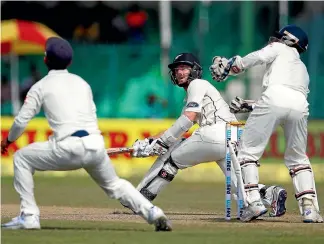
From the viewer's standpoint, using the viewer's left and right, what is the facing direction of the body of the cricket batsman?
facing to the left of the viewer

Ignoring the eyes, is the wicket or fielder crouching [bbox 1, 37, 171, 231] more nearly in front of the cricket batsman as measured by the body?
the fielder crouching

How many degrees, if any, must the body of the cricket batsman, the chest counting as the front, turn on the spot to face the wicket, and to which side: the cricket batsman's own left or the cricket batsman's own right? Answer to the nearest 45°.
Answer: approximately 135° to the cricket batsman's own left
